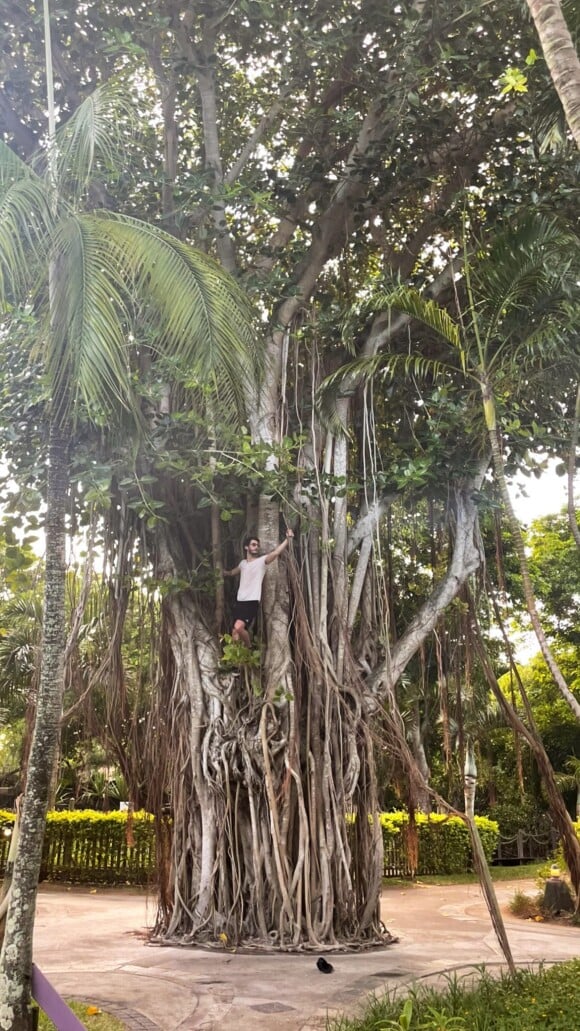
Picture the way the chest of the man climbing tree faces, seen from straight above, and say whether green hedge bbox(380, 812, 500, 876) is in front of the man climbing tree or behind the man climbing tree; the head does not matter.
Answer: behind

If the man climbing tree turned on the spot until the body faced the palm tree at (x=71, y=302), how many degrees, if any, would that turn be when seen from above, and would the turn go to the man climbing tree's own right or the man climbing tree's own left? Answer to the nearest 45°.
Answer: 0° — they already face it

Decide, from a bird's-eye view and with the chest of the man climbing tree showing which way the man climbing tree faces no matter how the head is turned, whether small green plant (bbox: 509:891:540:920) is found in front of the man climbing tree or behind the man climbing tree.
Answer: behind

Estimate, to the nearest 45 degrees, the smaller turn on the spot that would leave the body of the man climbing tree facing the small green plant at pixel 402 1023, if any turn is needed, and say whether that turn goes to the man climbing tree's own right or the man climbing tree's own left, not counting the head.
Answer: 0° — they already face it

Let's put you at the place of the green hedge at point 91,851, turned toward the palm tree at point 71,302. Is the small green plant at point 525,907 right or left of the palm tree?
left

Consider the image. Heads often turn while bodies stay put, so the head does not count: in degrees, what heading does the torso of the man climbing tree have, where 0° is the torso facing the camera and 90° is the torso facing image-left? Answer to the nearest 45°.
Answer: approximately 0°
